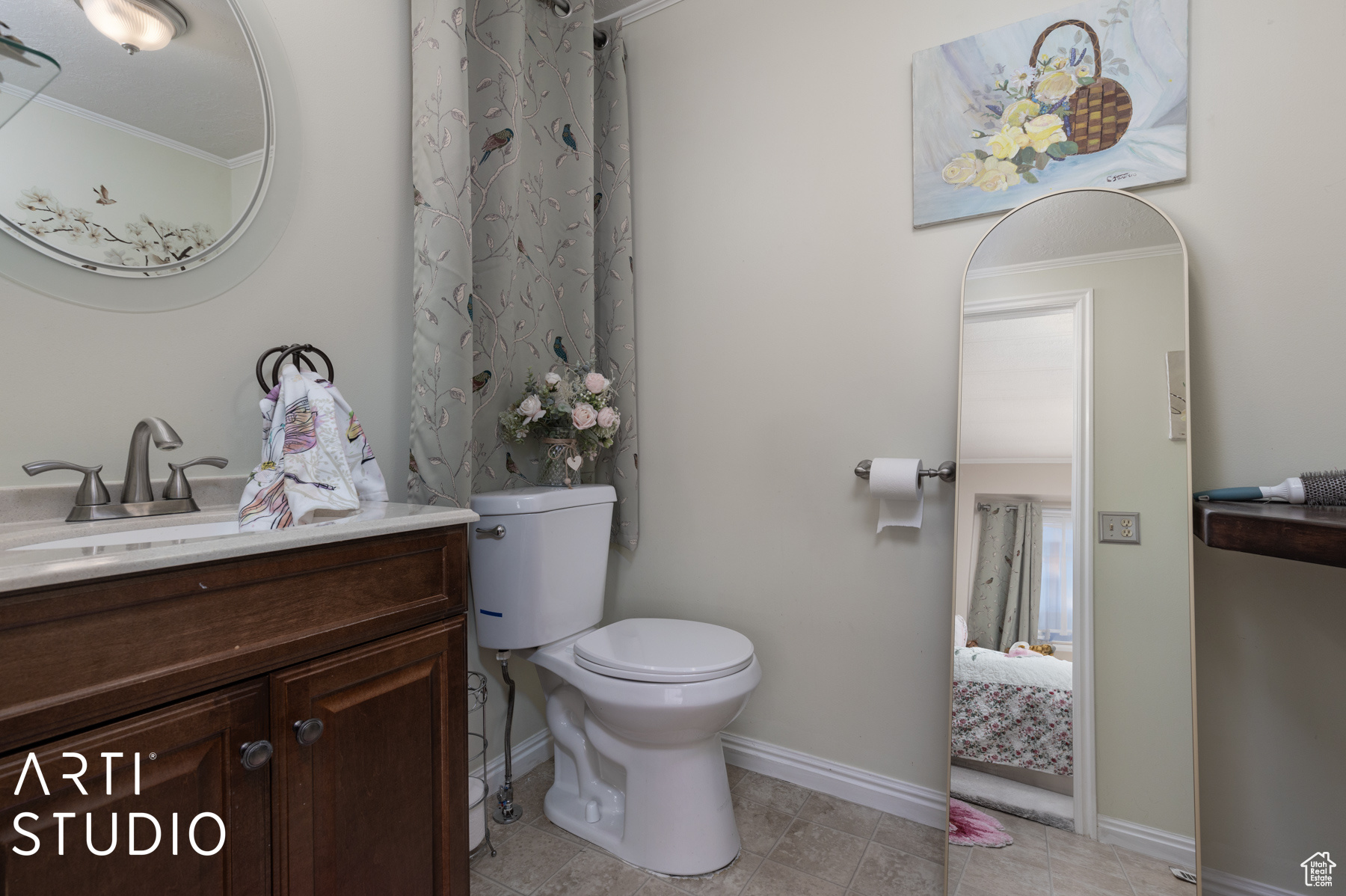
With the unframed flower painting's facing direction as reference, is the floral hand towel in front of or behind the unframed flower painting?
in front

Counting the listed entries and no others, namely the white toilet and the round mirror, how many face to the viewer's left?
0

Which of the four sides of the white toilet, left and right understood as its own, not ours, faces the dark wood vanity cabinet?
right

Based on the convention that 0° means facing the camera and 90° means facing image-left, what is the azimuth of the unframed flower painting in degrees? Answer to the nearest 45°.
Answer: approximately 45°

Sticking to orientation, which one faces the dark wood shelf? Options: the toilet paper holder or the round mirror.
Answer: the round mirror

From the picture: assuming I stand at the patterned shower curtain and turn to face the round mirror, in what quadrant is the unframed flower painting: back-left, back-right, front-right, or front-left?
back-left

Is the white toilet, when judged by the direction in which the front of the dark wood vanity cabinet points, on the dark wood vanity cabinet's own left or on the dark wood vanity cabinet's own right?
on the dark wood vanity cabinet's own left

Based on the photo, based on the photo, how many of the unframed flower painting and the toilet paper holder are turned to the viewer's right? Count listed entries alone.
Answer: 0

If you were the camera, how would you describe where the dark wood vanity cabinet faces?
facing the viewer and to the right of the viewer
